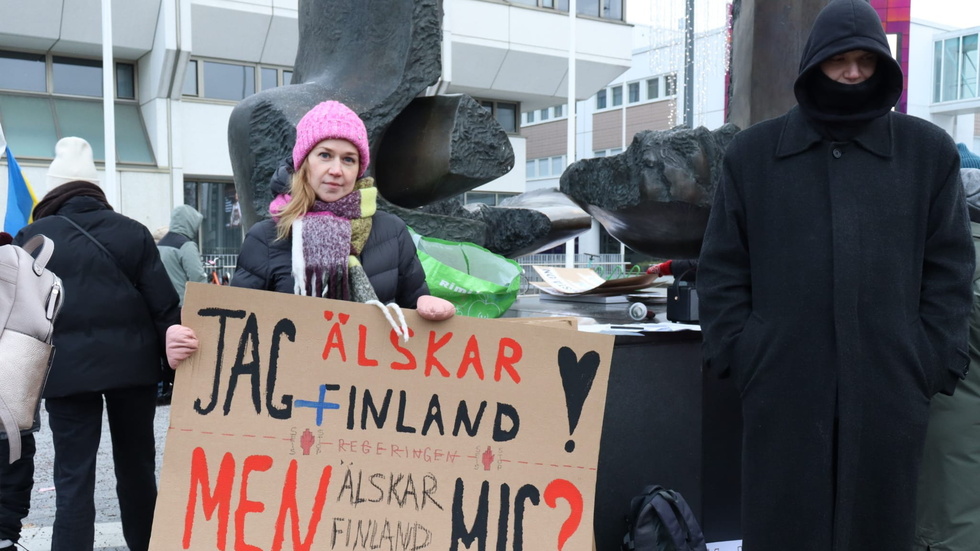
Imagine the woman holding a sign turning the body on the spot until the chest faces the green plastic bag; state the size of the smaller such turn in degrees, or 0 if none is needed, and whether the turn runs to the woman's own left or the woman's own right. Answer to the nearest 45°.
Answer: approximately 135° to the woman's own left

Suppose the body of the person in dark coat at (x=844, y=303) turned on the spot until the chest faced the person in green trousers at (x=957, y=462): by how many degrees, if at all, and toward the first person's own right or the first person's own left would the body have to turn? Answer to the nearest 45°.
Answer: approximately 135° to the first person's own left

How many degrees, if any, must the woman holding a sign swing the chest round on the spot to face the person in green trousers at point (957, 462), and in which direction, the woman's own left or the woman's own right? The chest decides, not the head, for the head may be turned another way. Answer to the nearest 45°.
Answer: approximately 90° to the woman's own left

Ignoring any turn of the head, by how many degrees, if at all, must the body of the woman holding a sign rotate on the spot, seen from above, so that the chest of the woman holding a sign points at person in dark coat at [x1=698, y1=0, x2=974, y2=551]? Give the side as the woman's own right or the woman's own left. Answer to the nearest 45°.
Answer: approximately 45° to the woman's own left

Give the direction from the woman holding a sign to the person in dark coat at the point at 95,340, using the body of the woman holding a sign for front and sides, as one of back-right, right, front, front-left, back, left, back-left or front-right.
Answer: back-right

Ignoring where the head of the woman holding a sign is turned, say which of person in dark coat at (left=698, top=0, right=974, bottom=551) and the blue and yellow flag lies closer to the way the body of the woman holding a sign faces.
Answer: the person in dark coat

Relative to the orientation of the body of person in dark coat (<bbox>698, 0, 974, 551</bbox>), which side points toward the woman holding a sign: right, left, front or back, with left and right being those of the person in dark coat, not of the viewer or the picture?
right

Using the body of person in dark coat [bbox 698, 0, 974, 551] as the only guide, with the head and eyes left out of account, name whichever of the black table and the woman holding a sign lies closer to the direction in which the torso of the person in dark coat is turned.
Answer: the woman holding a sign

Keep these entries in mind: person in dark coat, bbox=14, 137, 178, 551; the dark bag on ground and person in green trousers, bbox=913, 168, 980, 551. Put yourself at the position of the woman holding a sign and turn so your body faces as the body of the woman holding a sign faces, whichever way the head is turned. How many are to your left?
2

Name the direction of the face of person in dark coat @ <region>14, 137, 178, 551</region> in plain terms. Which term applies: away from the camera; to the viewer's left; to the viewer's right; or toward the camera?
away from the camera

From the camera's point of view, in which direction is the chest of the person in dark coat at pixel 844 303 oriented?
toward the camera

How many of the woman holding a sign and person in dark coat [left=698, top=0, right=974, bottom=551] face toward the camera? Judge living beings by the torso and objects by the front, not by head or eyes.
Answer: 2
